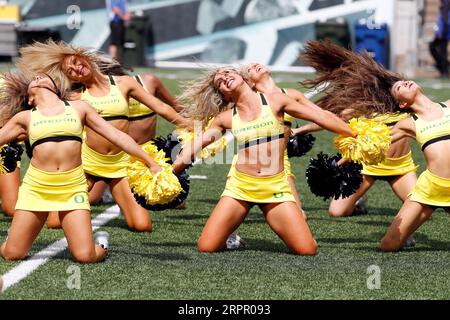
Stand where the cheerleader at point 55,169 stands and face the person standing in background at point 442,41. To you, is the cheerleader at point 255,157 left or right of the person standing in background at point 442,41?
right

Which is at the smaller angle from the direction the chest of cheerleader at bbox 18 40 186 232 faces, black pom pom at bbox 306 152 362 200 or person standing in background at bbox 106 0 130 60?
the black pom pom

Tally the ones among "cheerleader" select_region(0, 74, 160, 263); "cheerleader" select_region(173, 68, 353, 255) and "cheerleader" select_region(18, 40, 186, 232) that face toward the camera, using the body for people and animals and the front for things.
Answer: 3

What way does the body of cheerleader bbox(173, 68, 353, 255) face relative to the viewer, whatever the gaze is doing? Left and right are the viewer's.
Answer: facing the viewer

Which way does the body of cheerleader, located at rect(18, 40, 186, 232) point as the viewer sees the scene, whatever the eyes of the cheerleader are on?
toward the camera

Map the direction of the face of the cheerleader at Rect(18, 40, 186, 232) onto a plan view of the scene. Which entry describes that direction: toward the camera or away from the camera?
toward the camera

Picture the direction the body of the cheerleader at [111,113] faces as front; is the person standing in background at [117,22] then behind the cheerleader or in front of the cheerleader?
behind

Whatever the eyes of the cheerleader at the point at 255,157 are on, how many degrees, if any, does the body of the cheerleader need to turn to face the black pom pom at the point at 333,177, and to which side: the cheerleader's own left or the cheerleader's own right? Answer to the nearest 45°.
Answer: approximately 90° to the cheerleader's own left

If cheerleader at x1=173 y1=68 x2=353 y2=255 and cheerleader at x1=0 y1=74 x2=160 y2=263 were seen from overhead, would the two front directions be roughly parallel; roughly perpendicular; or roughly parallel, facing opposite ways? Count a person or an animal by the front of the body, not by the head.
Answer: roughly parallel

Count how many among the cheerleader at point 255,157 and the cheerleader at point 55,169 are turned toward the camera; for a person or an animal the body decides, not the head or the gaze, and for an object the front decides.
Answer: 2

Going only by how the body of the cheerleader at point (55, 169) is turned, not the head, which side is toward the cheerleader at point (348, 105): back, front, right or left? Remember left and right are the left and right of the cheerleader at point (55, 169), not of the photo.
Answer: left

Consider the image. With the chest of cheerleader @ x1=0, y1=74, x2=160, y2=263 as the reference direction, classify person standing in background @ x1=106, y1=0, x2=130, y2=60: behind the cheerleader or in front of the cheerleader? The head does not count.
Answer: behind

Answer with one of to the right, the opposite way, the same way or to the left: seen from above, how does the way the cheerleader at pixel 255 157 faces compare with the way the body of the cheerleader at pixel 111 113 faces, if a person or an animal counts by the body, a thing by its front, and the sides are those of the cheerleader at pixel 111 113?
the same way
